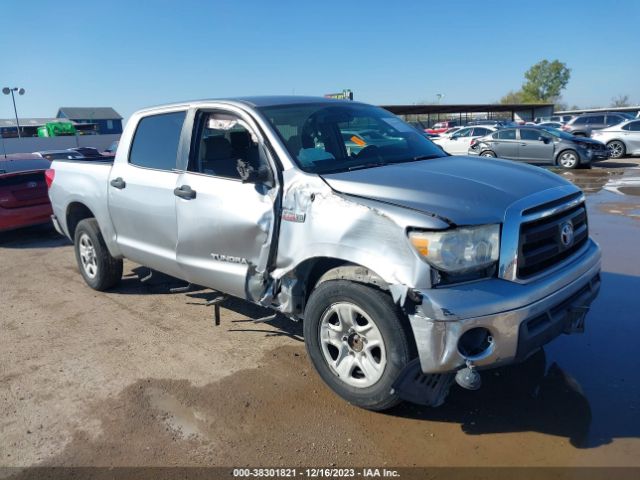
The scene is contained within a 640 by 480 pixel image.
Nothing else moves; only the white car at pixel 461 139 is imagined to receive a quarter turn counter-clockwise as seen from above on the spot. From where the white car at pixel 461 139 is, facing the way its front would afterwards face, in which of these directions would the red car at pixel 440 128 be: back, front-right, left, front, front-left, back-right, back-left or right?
back

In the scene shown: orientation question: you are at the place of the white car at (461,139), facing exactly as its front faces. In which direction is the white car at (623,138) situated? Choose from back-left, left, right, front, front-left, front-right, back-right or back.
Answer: back

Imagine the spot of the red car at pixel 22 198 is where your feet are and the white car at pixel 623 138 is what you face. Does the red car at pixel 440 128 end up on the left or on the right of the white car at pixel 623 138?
left

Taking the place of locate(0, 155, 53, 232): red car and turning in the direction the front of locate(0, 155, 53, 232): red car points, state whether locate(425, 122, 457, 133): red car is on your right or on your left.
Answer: on your right

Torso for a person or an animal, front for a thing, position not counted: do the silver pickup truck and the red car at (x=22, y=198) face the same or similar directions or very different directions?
very different directions

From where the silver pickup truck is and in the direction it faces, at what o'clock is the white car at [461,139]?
The white car is roughly at 8 o'clock from the silver pickup truck.

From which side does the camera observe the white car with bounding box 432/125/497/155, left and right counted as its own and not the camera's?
left

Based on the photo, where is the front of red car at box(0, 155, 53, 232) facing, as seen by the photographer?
facing away from the viewer and to the left of the viewer

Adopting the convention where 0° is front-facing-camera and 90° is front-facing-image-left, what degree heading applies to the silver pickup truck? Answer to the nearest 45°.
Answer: approximately 315°

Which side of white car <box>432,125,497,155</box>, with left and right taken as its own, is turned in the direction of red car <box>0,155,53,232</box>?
left

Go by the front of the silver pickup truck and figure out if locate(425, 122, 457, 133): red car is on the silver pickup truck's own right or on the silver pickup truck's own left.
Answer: on the silver pickup truck's own left

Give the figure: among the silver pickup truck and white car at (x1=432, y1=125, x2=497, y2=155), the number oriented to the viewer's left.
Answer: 1

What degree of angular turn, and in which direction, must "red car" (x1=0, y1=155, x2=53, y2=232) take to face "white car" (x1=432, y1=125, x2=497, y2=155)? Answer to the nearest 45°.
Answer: approximately 90° to its right
